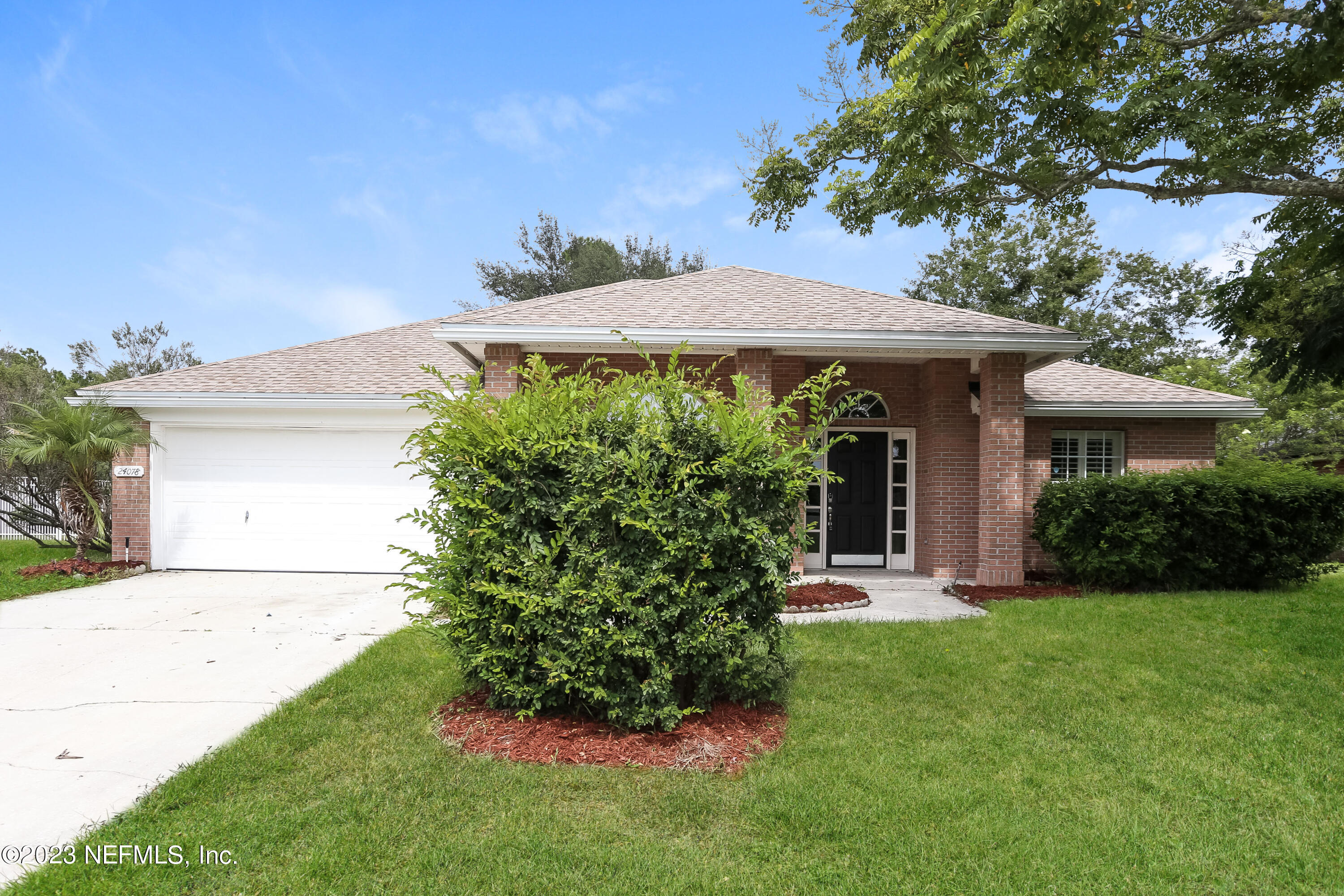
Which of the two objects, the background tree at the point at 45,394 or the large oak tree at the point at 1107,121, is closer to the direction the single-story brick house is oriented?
the large oak tree

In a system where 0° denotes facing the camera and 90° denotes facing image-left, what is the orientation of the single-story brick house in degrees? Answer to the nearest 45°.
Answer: approximately 0°

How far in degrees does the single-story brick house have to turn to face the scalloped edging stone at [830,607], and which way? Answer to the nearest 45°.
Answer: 0° — it already faces it

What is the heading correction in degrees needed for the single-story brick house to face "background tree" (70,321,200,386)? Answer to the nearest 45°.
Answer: approximately 135° to its right

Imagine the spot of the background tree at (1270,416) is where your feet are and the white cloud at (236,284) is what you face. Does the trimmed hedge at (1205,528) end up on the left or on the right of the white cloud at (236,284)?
left

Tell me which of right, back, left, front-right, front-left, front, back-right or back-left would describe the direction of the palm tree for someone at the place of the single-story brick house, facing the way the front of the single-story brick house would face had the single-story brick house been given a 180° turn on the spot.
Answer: left

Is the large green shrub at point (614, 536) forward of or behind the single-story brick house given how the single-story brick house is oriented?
forward

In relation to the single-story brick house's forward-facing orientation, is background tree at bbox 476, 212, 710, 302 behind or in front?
behind
